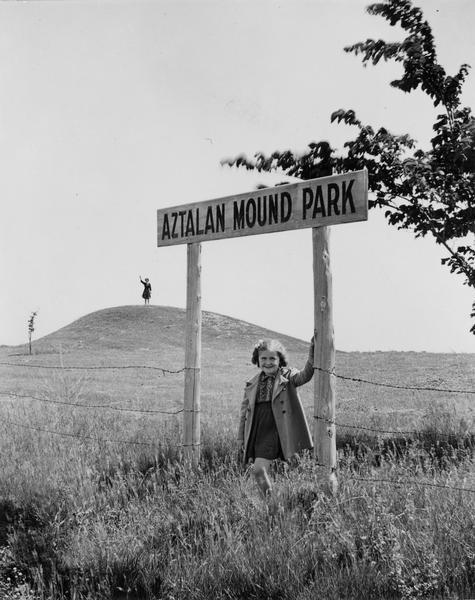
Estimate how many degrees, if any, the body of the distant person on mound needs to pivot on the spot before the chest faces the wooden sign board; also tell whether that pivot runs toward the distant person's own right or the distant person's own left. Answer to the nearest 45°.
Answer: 0° — they already face it

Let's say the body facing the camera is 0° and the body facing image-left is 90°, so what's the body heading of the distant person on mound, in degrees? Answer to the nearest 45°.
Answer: approximately 0°

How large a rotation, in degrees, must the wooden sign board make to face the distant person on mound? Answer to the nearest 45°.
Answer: approximately 135° to its right

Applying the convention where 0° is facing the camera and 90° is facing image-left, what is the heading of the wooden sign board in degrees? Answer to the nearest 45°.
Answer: approximately 45°

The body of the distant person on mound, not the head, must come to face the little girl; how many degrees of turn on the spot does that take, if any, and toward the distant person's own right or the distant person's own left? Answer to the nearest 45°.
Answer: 0° — they already face them

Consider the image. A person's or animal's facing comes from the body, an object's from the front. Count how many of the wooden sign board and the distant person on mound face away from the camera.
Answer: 0
